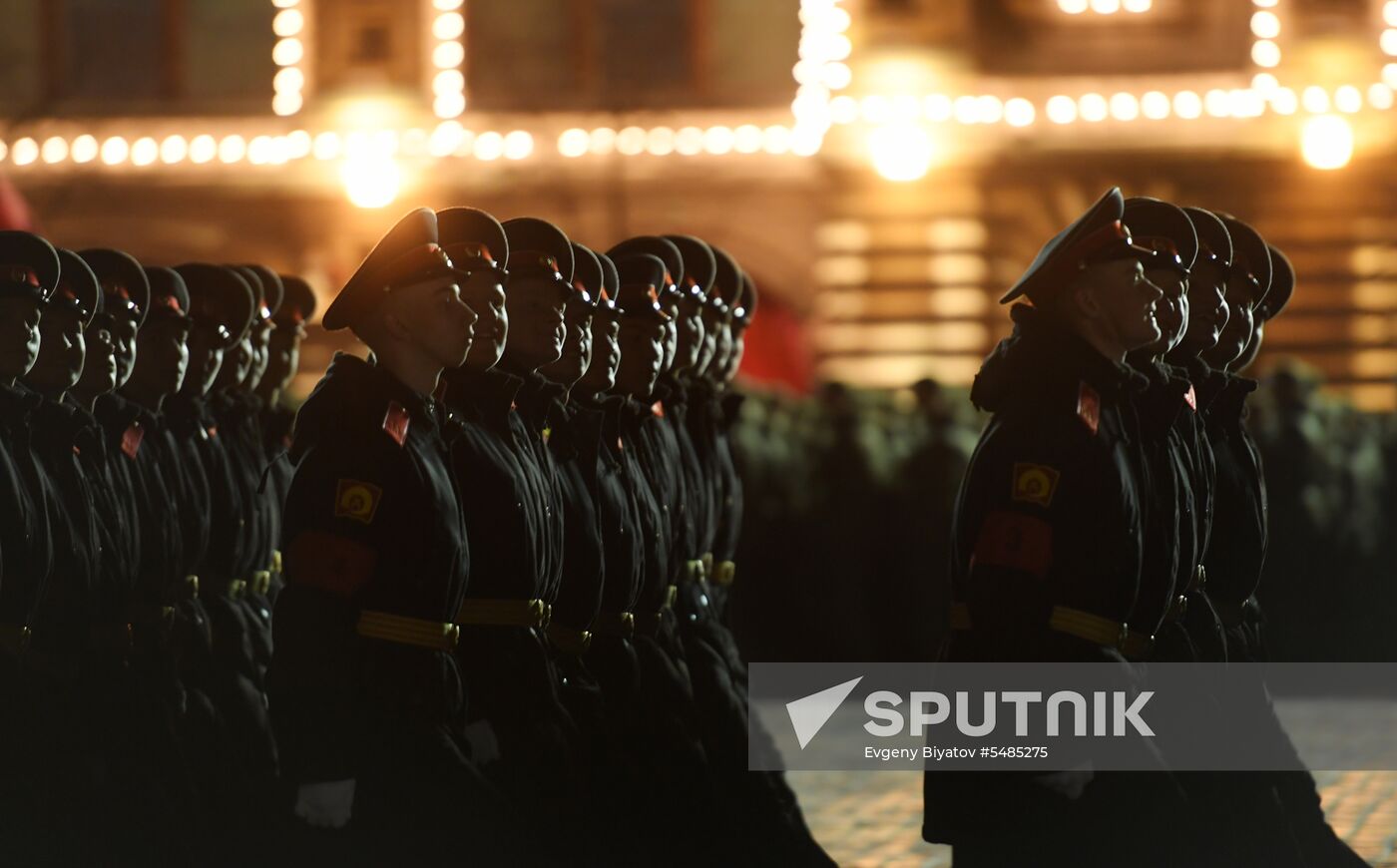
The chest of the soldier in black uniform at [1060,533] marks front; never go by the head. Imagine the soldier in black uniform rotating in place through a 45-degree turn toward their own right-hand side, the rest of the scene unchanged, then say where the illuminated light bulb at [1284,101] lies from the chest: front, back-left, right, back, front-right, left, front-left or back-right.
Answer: back-left

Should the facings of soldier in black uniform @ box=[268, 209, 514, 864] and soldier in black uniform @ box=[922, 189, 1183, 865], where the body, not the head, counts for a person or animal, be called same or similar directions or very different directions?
same or similar directions

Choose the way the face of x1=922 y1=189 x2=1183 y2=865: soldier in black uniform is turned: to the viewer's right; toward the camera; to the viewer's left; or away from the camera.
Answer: to the viewer's right

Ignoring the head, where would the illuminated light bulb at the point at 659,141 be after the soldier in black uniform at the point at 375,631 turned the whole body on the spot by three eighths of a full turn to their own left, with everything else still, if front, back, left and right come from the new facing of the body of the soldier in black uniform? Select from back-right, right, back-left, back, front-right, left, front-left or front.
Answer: front-right

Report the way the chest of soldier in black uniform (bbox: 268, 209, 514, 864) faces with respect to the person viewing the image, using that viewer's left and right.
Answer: facing to the right of the viewer

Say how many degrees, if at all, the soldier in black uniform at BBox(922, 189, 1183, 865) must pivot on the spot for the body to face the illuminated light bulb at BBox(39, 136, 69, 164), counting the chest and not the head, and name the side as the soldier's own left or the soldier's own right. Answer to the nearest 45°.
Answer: approximately 135° to the soldier's own left

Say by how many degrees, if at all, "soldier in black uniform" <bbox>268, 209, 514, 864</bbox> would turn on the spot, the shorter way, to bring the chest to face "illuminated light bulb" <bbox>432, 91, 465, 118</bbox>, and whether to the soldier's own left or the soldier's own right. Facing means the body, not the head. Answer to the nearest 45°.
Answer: approximately 90° to the soldier's own left

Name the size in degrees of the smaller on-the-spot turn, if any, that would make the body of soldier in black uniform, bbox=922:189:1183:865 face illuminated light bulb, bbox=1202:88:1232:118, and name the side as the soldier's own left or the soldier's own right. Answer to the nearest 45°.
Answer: approximately 90° to the soldier's own left

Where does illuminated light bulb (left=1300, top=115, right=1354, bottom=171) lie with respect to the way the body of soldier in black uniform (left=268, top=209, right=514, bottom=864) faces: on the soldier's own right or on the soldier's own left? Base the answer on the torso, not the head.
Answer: on the soldier's own left

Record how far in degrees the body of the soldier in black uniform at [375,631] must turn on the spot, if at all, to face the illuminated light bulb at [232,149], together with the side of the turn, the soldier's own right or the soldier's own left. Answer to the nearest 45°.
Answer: approximately 90° to the soldier's own left

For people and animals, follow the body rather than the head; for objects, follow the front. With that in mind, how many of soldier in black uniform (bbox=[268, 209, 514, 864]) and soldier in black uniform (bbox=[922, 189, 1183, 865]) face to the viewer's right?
2

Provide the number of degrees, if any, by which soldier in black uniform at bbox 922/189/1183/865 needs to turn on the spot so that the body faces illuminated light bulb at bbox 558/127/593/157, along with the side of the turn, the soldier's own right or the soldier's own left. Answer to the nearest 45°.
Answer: approximately 90° to the soldier's own left

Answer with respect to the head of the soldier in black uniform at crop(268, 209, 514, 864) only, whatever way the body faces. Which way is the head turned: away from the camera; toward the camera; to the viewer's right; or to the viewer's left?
to the viewer's right

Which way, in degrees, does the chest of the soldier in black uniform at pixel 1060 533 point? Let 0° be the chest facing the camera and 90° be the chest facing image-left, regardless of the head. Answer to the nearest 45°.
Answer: approximately 270°
